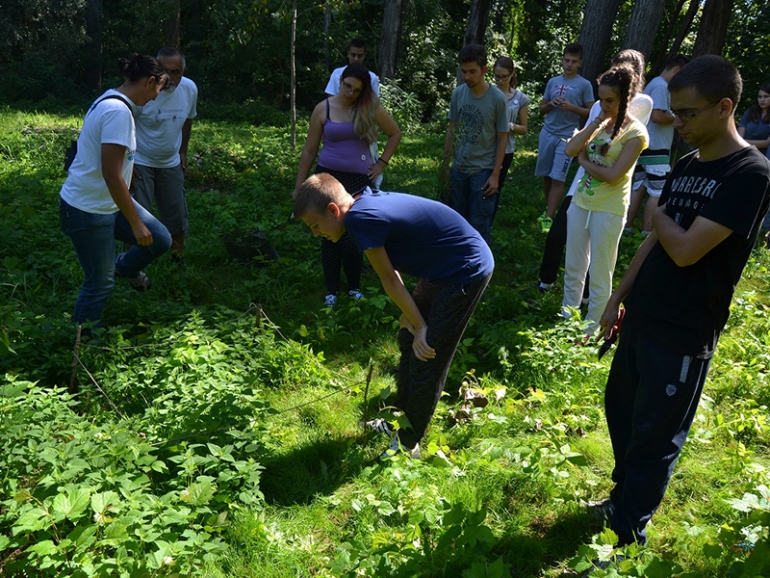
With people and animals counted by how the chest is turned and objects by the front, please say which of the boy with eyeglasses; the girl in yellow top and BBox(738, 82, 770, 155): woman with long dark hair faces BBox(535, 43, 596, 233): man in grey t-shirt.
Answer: the woman with long dark hair

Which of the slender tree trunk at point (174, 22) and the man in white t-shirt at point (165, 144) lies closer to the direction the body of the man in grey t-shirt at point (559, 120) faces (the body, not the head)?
the man in white t-shirt

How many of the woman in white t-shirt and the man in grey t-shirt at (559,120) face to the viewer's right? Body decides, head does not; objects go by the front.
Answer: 1

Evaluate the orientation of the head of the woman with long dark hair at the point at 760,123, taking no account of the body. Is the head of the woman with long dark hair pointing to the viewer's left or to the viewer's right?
to the viewer's left

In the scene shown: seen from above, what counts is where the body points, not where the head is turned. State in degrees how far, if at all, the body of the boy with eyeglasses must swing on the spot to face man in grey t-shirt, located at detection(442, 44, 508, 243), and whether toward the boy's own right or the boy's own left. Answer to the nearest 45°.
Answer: approximately 90° to the boy's own right

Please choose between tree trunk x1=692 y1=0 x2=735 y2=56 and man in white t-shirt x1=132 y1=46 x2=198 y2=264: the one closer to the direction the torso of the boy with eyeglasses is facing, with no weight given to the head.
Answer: the man in white t-shirt

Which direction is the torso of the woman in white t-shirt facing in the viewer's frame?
to the viewer's right

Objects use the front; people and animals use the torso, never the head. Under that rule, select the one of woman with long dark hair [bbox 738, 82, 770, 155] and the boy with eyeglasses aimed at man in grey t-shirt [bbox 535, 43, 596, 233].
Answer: the woman with long dark hair
